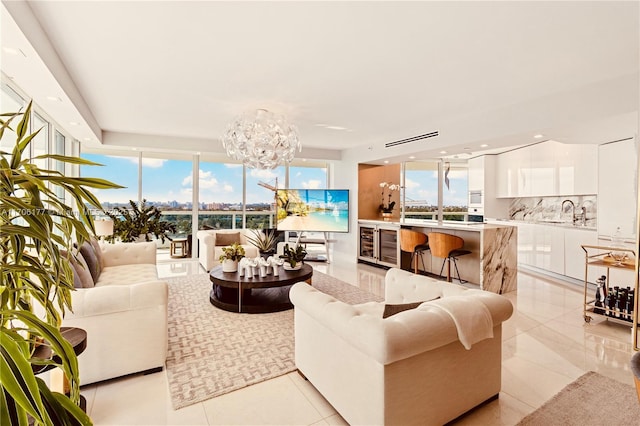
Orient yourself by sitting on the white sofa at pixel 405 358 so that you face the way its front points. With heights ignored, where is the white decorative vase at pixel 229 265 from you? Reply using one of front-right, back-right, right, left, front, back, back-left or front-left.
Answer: front

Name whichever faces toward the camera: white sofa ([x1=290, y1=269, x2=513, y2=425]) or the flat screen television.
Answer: the flat screen television

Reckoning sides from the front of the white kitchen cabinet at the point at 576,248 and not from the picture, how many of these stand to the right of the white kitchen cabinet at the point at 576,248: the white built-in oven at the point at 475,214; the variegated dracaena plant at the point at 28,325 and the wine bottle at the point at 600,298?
1

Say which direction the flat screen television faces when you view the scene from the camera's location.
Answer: facing the viewer

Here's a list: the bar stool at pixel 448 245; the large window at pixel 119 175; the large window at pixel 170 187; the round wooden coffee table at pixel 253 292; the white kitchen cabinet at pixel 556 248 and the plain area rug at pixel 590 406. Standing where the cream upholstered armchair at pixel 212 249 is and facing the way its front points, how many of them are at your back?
2

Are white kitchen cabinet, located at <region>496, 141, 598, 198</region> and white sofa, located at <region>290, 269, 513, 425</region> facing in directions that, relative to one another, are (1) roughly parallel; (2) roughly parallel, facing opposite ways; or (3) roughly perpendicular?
roughly perpendicular

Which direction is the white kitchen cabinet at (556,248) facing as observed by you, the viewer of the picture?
facing the viewer and to the left of the viewer

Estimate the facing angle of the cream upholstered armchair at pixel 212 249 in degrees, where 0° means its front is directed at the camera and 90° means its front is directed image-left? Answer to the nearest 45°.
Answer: approximately 315°

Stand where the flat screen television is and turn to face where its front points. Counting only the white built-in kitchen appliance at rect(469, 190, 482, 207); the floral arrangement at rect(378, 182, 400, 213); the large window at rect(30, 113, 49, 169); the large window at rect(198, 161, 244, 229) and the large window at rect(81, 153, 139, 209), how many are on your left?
2

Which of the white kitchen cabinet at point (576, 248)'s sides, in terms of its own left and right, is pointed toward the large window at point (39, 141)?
front

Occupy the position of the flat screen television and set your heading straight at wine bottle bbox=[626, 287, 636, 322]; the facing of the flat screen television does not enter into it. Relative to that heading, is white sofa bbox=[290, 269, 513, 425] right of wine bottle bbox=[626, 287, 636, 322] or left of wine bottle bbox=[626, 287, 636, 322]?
right

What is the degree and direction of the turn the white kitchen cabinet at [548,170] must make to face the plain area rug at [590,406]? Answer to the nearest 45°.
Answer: approximately 45° to its left

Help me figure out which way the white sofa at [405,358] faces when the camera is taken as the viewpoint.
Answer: facing away from the viewer and to the left of the viewer

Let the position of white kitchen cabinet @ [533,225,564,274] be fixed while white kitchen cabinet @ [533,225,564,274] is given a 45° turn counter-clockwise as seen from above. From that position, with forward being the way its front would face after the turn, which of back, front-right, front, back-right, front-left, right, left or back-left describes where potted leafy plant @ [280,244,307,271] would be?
front-right

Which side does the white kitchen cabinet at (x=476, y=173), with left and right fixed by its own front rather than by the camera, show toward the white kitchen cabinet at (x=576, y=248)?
left

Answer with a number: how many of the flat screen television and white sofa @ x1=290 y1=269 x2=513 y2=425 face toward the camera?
1

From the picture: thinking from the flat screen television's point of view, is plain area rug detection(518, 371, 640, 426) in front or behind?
in front

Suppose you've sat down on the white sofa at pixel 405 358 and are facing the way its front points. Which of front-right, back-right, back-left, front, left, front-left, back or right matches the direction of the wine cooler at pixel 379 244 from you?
front-right

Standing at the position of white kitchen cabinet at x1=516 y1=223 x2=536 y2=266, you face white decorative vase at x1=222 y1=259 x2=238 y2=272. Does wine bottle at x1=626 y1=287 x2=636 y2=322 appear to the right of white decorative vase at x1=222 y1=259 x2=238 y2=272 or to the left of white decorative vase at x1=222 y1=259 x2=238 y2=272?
left
